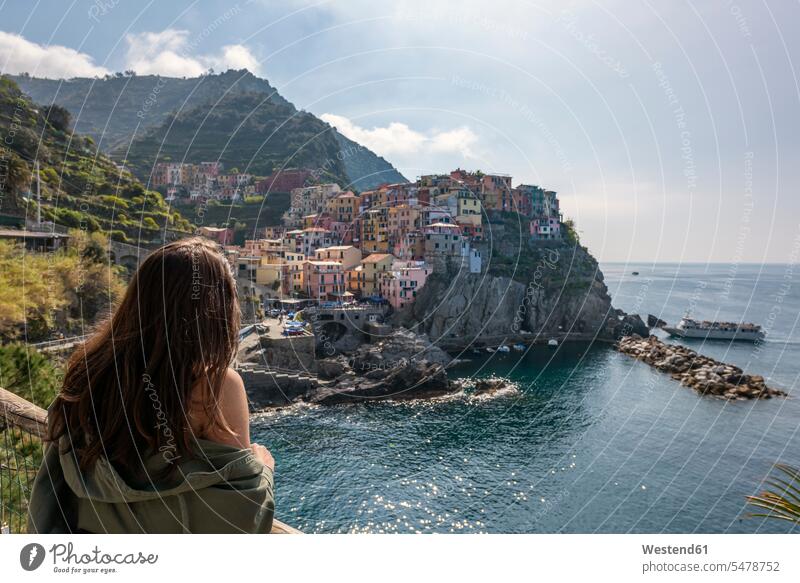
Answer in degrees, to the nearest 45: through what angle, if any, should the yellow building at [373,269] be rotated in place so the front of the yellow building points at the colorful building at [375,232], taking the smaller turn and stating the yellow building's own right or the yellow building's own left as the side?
approximately 135° to the yellow building's own right

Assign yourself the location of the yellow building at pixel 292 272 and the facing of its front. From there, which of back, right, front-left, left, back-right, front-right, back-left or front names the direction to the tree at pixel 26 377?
front

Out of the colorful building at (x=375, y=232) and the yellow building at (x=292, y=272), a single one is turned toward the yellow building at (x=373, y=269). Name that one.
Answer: the colorful building

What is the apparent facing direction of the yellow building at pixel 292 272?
toward the camera

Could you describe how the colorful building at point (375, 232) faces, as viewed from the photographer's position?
facing the viewer

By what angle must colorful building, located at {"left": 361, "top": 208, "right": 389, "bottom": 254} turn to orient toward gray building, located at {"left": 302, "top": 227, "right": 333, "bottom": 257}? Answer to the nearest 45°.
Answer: approximately 45° to its right

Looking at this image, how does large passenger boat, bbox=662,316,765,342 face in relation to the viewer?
to the viewer's left

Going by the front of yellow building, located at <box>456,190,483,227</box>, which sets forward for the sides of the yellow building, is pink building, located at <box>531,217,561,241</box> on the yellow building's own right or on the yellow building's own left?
on the yellow building's own left

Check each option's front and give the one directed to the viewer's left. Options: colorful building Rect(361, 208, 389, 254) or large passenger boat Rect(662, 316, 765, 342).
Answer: the large passenger boat

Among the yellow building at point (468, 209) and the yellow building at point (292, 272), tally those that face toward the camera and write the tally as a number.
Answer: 2

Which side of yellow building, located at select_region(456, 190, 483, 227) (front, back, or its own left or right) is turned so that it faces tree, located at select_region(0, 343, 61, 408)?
front

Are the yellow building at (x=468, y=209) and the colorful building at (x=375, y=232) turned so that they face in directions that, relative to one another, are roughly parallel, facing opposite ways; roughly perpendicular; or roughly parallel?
roughly parallel

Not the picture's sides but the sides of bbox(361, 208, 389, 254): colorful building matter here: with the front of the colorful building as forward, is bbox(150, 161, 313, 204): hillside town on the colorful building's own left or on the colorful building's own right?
on the colorful building's own right
